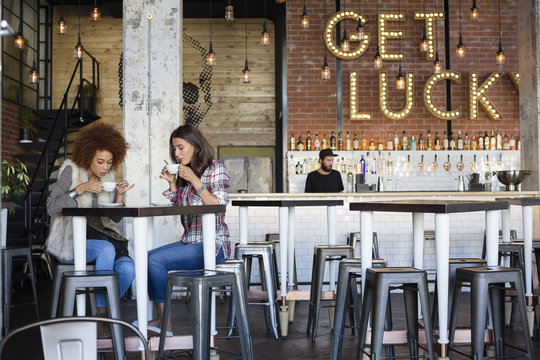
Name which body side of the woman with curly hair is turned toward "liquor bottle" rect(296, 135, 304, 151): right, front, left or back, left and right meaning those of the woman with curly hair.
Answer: left

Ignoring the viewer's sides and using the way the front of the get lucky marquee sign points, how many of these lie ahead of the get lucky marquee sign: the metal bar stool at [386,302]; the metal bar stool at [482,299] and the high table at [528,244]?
3

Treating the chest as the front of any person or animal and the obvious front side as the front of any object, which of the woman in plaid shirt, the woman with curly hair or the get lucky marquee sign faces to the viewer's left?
the woman in plaid shirt

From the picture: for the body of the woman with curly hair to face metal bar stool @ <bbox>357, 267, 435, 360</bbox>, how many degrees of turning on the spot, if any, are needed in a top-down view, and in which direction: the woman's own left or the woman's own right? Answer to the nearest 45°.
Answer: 0° — they already face it

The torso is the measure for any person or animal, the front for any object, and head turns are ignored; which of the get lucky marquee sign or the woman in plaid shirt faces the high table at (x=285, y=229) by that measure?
the get lucky marquee sign

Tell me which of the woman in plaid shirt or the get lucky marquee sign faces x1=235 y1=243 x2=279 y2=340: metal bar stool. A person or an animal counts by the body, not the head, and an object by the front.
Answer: the get lucky marquee sign

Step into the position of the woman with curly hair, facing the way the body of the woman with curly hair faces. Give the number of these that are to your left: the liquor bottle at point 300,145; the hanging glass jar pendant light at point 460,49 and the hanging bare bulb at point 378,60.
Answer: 3

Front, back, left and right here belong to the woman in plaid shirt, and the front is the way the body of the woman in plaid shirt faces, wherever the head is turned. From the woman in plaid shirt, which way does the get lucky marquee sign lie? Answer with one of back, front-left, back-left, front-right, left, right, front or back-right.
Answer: back-right

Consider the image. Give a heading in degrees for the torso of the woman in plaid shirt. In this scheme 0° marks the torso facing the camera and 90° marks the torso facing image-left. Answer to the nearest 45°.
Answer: approximately 90°

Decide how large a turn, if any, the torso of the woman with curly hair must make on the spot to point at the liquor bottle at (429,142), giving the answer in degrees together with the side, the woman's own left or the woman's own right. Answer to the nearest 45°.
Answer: approximately 90° to the woman's own left

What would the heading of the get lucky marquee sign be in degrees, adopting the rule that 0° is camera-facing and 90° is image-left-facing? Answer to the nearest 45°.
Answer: approximately 0°

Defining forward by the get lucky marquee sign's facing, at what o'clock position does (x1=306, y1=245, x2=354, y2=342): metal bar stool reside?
The metal bar stool is roughly at 12 o'clock from the get lucky marquee sign.

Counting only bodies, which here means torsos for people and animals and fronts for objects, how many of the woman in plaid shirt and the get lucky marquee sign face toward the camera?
1

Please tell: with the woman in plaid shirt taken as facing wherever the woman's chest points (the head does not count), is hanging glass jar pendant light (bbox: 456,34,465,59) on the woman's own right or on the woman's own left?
on the woman's own right
